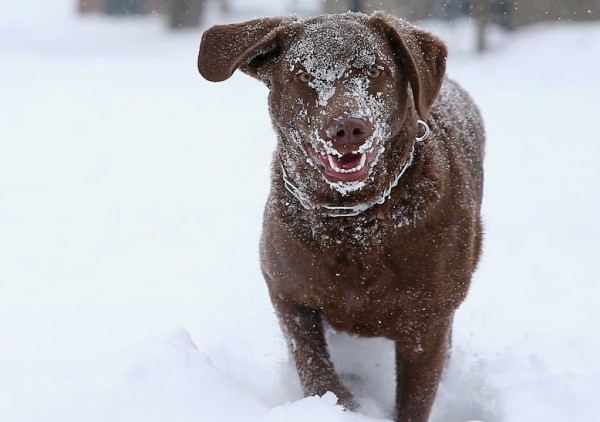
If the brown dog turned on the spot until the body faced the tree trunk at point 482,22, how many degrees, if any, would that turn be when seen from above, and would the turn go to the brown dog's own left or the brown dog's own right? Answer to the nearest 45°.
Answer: approximately 180°

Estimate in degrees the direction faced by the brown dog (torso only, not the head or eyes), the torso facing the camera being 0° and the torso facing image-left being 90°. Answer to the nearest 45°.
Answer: approximately 0°

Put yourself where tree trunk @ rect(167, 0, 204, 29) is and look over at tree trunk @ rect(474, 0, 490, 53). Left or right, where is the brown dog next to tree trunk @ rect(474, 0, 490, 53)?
right

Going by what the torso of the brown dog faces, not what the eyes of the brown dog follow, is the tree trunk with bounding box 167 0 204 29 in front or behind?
behind
